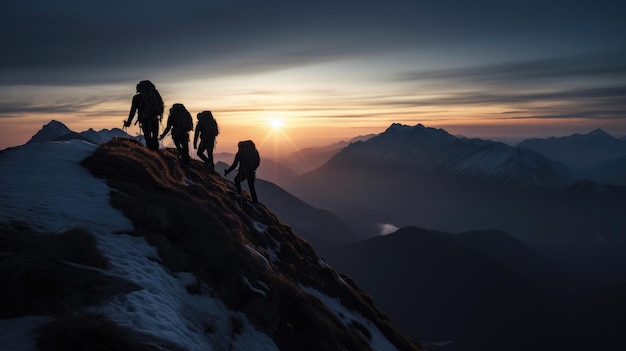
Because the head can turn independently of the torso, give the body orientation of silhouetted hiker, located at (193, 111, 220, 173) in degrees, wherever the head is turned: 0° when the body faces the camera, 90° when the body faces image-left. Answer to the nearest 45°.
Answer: approximately 135°

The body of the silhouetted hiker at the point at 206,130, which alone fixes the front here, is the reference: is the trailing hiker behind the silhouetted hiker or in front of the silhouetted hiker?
behind
